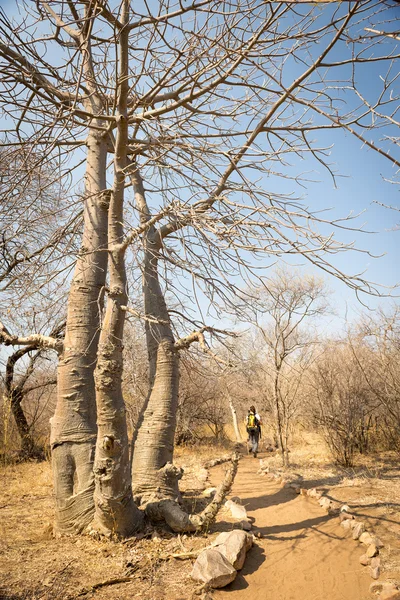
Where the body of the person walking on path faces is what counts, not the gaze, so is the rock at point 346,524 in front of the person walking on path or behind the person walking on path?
behind

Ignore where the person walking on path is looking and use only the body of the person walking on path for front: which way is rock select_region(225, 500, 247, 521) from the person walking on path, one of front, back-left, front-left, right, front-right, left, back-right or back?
back

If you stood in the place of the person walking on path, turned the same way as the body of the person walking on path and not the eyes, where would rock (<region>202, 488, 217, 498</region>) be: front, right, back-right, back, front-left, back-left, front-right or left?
back

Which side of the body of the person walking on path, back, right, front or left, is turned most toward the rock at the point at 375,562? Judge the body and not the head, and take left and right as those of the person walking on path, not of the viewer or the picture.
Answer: back

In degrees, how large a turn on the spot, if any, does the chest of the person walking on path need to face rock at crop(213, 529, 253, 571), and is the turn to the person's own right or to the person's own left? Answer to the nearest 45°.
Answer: approximately 180°

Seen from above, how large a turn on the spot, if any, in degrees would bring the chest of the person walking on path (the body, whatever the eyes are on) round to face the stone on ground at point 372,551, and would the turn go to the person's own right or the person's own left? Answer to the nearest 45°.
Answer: approximately 180°

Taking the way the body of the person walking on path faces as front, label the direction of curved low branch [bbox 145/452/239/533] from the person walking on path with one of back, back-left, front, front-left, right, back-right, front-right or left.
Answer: back

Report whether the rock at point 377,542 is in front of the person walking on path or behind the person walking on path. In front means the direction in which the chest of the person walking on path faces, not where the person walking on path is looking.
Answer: behind

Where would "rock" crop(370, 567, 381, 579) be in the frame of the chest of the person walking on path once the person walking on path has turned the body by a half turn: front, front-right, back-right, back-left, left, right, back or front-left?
front

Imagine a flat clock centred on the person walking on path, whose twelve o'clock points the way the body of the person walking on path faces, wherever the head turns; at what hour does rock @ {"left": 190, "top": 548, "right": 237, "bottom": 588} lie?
The rock is roughly at 6 o'clock from the person walking on path.

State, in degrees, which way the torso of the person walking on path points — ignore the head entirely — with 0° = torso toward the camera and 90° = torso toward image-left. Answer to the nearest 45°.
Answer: approximately 180°

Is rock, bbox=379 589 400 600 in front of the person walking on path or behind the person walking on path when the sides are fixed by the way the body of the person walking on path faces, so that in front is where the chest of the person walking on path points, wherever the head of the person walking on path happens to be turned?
behind
